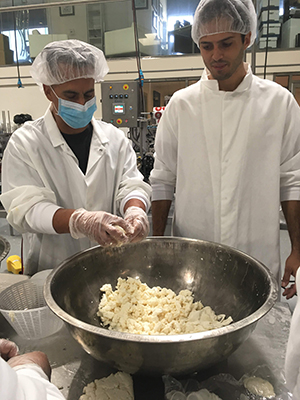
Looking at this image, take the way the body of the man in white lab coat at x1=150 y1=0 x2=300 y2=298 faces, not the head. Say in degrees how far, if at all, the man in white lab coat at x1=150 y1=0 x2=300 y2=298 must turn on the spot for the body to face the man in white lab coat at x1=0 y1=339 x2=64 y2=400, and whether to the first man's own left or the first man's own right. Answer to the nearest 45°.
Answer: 0° — they already face them

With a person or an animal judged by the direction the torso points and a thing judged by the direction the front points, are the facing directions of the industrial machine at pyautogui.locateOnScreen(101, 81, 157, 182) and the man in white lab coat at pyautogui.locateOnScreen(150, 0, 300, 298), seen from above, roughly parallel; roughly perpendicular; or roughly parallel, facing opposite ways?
roughly parallel

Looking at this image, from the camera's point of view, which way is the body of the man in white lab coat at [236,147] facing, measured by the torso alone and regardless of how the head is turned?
toward the camera

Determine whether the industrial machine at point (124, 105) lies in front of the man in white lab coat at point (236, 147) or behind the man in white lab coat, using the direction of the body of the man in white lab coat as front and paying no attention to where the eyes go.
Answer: behind

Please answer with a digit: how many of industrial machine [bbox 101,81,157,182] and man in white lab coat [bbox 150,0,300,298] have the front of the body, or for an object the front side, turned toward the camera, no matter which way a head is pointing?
2

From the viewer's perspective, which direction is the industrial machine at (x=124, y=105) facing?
toward the camera

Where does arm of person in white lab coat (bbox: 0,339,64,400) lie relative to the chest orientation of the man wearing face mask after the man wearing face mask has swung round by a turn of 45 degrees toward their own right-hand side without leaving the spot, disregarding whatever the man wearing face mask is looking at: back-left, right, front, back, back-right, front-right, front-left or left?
front

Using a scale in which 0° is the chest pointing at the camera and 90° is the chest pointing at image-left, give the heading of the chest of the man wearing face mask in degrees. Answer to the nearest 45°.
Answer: approximately 315°

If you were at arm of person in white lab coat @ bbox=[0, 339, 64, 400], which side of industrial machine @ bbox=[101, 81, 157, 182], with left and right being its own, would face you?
front

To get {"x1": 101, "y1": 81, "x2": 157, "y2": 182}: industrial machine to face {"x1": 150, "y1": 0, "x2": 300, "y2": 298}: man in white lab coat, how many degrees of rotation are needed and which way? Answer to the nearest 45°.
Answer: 0° — it already faces them

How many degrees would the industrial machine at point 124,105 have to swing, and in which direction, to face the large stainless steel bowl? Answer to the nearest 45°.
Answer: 0° — it already faces it
